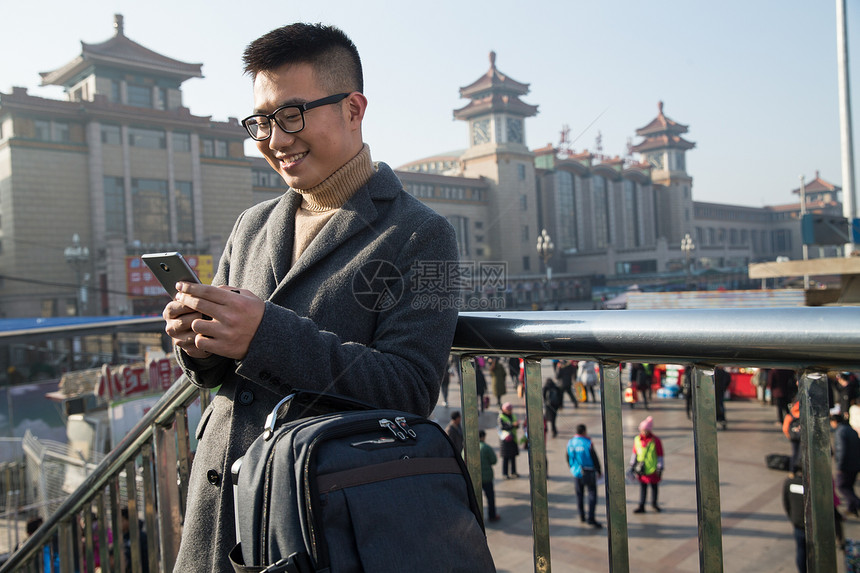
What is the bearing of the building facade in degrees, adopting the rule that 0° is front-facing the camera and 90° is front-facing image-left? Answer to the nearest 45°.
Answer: approximately 315°

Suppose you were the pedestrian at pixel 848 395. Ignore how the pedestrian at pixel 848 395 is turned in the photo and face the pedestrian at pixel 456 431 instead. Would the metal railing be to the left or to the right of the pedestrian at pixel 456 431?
left

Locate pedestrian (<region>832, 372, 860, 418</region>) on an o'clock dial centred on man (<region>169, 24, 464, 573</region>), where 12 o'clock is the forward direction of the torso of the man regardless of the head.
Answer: The pedestrian is roughly at 6 o'clock from the man.

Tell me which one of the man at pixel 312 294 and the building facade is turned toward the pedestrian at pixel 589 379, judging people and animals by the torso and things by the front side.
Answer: the building facade

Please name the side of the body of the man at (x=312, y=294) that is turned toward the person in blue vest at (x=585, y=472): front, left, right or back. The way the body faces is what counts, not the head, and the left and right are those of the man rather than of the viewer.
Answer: back
